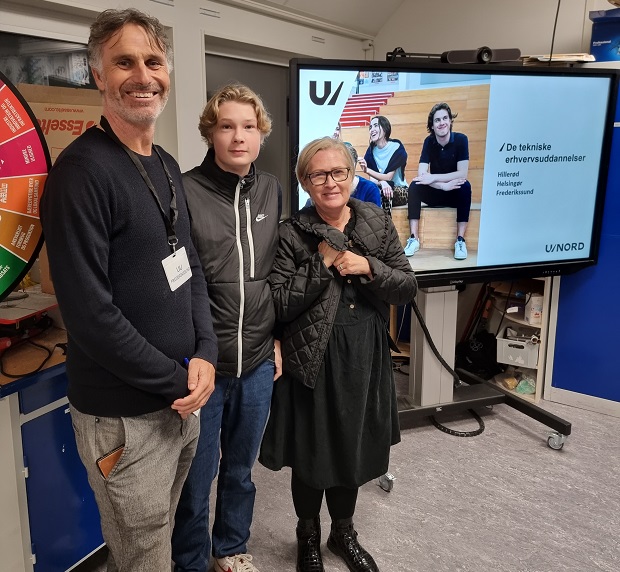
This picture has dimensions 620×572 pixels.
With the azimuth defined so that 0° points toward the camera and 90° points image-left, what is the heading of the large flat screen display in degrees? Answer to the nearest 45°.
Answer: approximately 315°

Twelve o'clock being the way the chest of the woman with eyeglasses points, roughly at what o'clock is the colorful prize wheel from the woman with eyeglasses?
The colorful prize wheel is roughly at 2 o'clock from the woman with eyeglasses.

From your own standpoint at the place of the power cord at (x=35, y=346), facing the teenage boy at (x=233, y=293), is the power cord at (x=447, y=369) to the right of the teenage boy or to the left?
left

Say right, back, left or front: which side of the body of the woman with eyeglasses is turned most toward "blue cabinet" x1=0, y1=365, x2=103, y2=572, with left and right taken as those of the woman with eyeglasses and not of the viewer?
right

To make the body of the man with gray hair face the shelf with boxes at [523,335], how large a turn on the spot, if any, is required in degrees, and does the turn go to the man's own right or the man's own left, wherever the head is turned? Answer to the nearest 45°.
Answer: approximately 90° to the man's own left

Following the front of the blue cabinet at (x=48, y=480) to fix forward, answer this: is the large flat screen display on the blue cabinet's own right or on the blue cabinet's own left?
on the blue cabinet's own left

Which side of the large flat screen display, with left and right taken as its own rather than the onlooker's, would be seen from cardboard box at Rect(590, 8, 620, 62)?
left
